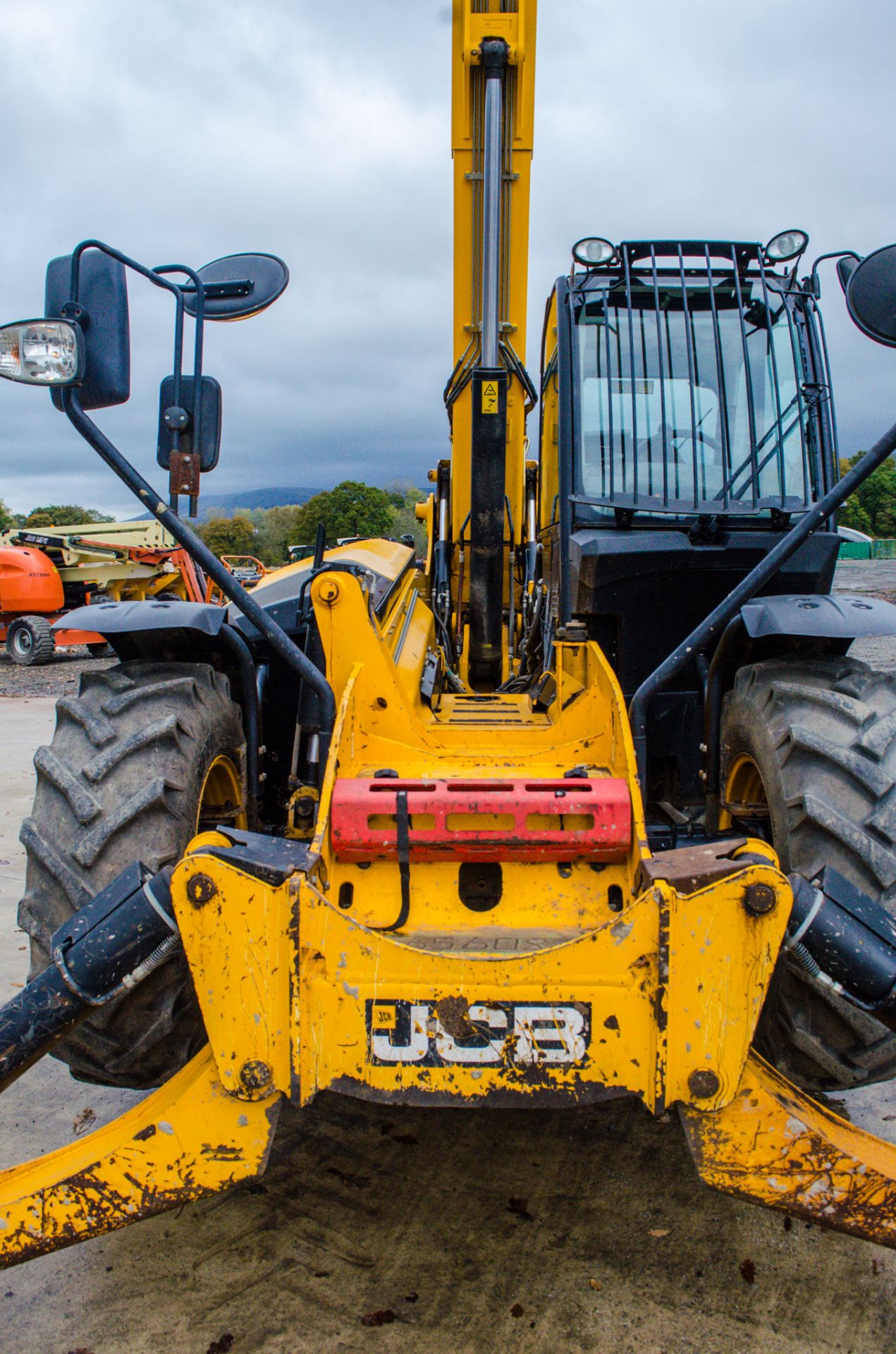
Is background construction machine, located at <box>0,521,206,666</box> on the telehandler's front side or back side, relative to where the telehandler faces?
on the back side

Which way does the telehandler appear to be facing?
toward the camera

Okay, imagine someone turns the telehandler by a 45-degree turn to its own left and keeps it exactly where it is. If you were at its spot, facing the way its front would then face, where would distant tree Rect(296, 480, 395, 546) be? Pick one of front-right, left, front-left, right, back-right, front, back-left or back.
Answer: back-left
